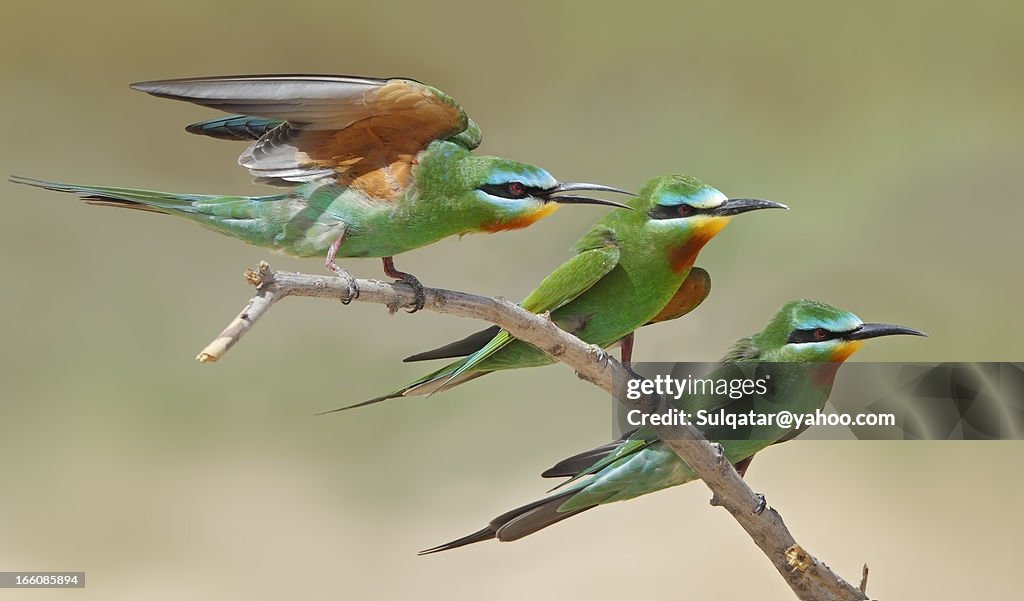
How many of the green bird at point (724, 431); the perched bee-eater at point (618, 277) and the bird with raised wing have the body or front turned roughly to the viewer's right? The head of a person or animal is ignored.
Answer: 3

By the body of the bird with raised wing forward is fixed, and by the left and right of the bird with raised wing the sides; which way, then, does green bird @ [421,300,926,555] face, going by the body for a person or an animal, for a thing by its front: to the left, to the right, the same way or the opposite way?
the same way

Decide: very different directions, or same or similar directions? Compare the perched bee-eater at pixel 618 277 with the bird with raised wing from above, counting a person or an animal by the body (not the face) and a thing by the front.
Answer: same or similar directions

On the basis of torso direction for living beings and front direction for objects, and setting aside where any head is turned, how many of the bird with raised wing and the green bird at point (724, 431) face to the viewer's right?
2

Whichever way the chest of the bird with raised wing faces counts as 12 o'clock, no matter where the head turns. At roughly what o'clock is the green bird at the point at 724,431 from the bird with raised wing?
The green bird is roughly at 11 o'clock from the bird with raised wing.

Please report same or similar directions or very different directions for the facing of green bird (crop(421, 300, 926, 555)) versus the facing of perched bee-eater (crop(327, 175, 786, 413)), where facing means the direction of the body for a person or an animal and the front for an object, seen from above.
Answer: same or similar directions

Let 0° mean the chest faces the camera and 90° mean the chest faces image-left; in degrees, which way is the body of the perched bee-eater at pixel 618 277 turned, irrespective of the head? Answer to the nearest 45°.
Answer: approximately 270°

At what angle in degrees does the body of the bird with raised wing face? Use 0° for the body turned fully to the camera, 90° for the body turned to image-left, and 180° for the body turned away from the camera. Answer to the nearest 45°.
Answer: approximately 270°

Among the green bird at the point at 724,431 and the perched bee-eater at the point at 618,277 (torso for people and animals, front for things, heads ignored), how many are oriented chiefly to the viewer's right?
2

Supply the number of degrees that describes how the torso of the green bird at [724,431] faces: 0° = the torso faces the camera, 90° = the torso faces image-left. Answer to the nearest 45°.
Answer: approximately 270°
